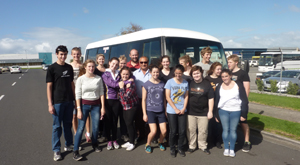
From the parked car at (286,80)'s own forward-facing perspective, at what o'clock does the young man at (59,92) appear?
The young man is roughly at 11 o'clock from the parked car.

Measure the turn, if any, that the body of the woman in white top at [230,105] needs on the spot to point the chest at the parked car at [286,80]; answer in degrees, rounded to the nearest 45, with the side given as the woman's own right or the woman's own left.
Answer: approximately 180°

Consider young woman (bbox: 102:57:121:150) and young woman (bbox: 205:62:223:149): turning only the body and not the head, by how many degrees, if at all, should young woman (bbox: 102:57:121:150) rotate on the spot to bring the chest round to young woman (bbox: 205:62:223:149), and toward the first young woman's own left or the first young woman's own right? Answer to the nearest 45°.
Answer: approximately 45° to the first young woman's own left

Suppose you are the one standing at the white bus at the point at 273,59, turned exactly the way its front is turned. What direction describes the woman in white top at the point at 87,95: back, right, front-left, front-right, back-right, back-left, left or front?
front-left

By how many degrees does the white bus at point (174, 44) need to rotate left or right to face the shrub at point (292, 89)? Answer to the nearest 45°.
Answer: approximately 90° to its left

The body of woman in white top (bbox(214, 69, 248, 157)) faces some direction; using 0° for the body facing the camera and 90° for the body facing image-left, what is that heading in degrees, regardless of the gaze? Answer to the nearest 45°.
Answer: approximately 0°
